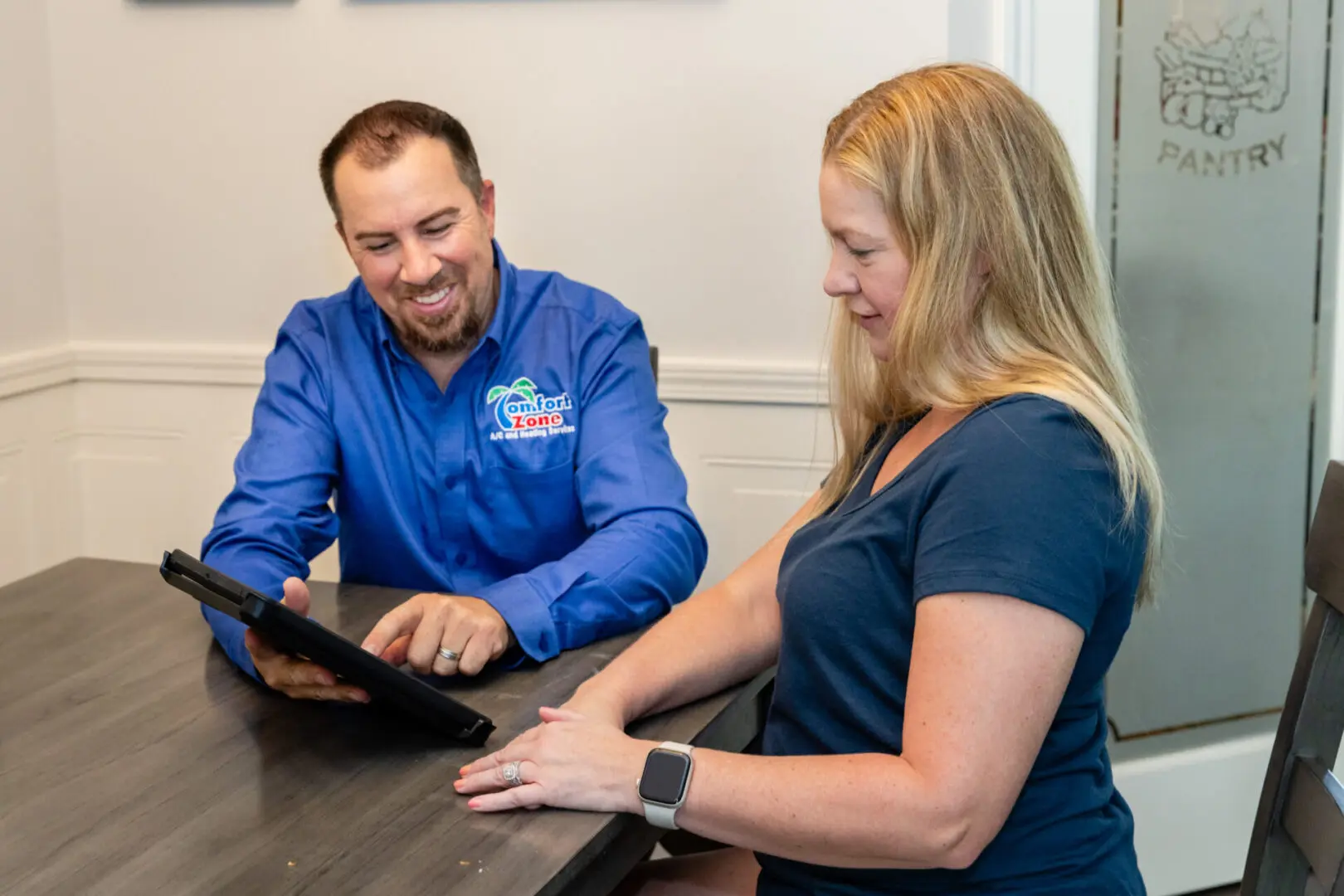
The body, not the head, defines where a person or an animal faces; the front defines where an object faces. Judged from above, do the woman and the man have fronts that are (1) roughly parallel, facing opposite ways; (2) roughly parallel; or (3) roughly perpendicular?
roughly perpendicular

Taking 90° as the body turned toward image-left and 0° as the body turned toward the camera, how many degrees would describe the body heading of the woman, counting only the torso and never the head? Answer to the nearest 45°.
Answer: approximately 90°

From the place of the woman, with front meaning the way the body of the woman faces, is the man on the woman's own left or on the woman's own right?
on the woman's own right

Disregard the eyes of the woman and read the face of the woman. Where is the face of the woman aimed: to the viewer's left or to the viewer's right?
to the viewer's left

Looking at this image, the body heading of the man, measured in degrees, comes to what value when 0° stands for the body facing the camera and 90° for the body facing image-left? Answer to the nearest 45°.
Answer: approximately 0°

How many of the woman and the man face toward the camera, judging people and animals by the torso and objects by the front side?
1
